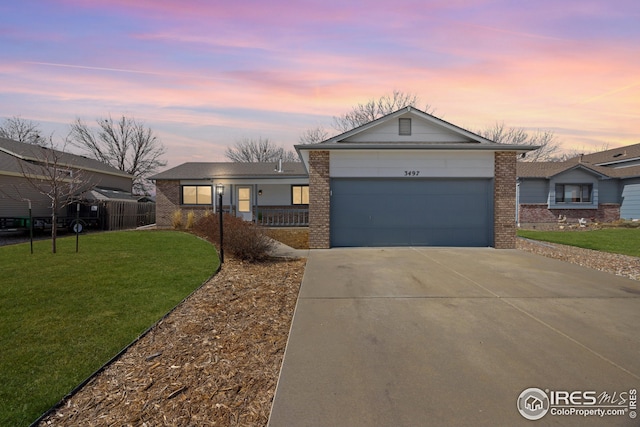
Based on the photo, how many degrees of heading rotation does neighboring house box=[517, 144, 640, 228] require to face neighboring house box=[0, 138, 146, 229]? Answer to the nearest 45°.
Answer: approximately 45° to its right

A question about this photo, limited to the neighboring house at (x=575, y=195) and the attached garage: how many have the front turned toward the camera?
2

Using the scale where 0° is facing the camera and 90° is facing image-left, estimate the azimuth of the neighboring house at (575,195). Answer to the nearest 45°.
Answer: approximately 0°

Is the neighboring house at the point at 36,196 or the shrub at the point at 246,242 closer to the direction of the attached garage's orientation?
the shrub

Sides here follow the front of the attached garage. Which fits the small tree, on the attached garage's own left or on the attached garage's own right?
on the attached garage's own right

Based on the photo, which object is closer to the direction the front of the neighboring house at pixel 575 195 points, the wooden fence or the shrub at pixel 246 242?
the shrub

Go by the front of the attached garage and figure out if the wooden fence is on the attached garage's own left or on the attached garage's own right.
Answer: on the attached garage's own right

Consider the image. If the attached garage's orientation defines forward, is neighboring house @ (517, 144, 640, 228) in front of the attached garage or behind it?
behind

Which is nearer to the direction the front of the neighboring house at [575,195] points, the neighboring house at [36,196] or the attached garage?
the attached garage

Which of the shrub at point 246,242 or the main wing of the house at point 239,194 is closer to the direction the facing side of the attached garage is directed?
the shrub

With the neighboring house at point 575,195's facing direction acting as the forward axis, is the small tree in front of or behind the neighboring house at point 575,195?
in front
